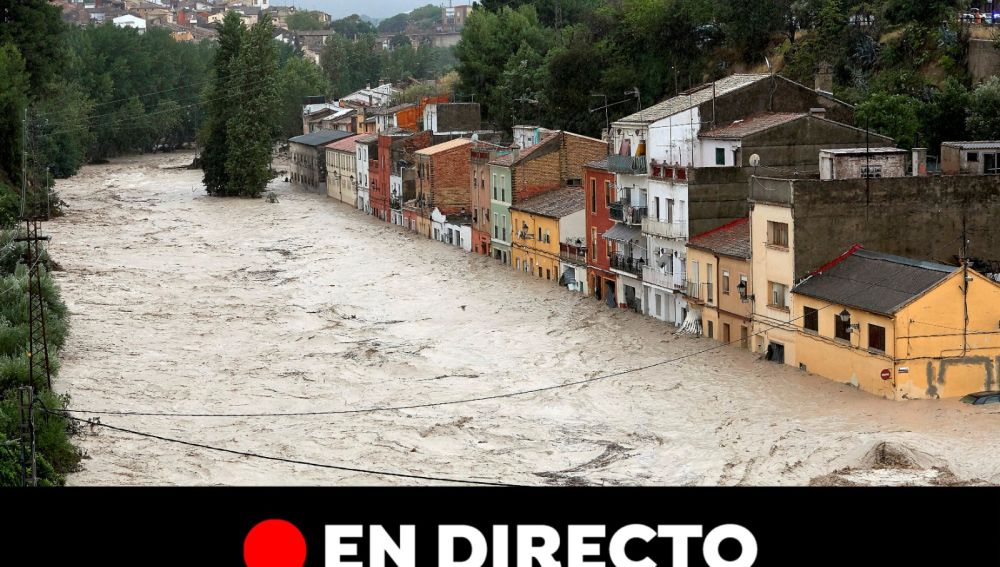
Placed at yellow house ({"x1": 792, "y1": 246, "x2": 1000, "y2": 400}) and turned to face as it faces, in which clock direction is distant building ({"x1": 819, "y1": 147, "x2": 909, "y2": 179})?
The distant building is roughly at 4 o'clock from the yellow house.

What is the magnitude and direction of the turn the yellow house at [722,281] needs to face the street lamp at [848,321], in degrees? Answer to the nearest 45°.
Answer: approximately 45° to its left

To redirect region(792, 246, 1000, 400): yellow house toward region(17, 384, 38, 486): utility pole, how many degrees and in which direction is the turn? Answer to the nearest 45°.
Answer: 0° — it already faces it

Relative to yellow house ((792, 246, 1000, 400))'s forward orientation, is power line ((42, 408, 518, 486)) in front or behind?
in front

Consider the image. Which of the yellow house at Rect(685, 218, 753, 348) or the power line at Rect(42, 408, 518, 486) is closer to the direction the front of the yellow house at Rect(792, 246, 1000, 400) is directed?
the power line

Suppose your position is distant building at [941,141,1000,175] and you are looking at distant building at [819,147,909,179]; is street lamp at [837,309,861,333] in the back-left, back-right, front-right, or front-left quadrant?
front-left

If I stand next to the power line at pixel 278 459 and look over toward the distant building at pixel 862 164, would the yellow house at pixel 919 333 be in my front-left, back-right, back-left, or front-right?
front-right

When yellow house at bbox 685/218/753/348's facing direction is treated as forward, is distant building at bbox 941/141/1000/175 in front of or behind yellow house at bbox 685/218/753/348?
behind

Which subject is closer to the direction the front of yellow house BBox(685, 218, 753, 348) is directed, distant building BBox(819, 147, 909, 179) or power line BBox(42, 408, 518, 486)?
the power line

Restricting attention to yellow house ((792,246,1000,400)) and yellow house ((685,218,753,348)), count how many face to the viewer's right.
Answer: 0

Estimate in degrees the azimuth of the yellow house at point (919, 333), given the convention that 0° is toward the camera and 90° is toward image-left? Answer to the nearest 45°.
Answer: approximately 45°

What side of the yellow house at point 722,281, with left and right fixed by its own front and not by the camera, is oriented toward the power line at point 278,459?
front

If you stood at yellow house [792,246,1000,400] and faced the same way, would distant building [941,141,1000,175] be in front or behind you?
behind
